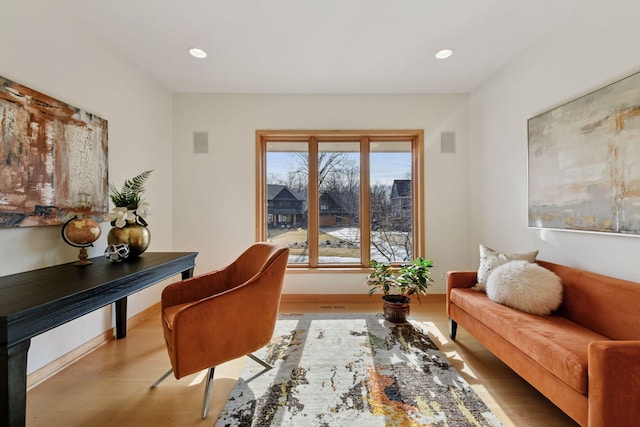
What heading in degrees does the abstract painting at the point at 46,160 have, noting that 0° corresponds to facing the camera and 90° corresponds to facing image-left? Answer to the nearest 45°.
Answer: approximately 315°

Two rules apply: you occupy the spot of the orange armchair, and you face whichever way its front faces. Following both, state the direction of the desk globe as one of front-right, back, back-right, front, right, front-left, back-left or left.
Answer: right

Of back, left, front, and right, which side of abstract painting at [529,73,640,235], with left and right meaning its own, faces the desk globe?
front

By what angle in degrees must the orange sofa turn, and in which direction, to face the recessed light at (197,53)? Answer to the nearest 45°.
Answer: approximately 45° to its right

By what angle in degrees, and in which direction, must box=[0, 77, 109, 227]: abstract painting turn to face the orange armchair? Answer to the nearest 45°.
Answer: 0° — it already faces it

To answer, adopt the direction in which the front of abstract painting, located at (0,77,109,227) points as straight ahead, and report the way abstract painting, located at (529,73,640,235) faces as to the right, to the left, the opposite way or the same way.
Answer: the opposite way

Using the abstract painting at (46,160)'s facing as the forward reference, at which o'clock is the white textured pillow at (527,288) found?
The white textured pillow is roughly at 12 o'clock from the abstract painting.

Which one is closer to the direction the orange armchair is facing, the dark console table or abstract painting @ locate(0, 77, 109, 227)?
the dark console table

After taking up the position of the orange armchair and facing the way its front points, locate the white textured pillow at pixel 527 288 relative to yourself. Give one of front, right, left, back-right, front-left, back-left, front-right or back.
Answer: back-left

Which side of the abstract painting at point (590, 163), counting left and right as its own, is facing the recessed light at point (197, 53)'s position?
front

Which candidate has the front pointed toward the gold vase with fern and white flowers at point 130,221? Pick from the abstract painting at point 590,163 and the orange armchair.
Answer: the abstract painting
